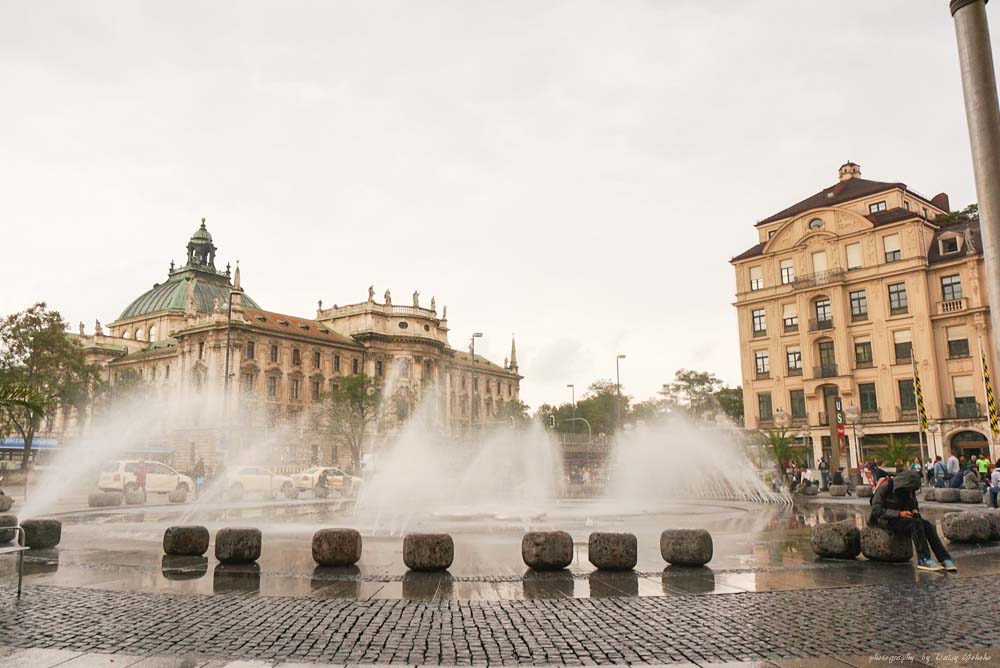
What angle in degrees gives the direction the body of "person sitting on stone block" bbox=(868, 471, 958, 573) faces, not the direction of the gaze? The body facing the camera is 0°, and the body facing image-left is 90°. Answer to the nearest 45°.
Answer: approximately 315°

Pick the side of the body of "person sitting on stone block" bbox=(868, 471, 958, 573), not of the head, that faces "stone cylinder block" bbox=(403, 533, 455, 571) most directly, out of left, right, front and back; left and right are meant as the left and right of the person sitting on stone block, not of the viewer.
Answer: right

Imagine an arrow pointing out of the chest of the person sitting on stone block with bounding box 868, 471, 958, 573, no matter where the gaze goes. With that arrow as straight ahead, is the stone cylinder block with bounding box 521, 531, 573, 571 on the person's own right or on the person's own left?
on the person's own right

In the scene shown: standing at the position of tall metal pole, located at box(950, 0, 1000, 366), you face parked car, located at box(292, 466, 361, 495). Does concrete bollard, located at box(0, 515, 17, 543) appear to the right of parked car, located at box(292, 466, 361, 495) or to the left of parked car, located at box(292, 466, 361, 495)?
left

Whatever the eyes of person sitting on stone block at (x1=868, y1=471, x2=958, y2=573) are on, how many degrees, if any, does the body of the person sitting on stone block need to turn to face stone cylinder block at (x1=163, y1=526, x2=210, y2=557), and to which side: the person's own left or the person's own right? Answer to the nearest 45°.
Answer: approximately 135° to the person's own right

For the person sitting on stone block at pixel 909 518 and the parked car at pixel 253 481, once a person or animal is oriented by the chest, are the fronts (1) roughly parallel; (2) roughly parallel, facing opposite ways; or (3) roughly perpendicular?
roughly perpendicular
